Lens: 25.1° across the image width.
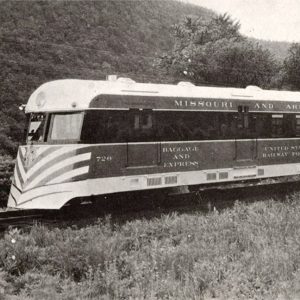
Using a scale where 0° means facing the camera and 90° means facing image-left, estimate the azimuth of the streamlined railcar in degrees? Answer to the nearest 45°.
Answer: approximately 45°

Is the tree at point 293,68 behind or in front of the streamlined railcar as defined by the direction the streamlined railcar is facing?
behind
